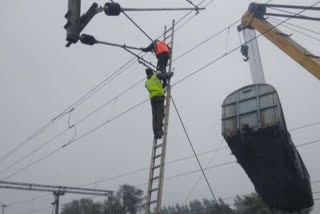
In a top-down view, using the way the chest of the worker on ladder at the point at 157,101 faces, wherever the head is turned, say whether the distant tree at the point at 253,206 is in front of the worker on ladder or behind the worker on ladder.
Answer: in front

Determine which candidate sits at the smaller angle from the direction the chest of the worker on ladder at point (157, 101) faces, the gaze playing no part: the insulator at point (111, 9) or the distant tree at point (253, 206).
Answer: the distant tree

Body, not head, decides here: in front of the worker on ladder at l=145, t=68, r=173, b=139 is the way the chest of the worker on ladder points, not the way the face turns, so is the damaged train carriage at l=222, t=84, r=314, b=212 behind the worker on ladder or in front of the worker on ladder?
in front

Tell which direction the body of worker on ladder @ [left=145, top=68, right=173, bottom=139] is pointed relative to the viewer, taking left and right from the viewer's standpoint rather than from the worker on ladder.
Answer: facing away from the viewer and to the right of the viewer
